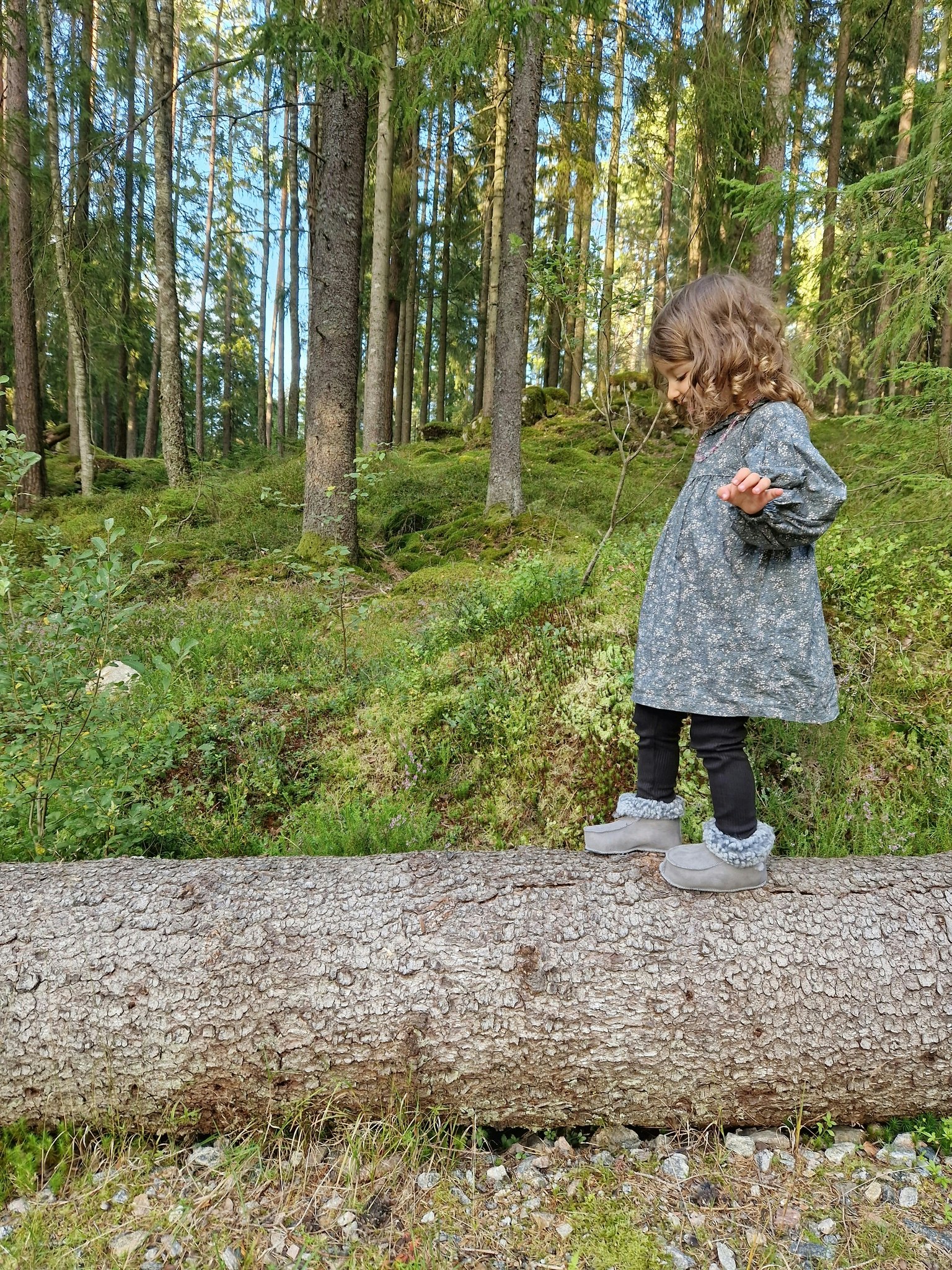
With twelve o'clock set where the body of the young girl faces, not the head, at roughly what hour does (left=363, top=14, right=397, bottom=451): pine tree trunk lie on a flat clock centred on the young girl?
The pine tree trunk is roughly at 2 o'clock from the young girl.

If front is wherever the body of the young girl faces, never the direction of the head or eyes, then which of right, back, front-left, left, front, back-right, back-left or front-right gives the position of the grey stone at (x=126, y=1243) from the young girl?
front-left

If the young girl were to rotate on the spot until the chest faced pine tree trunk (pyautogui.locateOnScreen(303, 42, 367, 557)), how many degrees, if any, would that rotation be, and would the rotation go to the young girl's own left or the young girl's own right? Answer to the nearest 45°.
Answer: approximately 45° to the young girl's own right

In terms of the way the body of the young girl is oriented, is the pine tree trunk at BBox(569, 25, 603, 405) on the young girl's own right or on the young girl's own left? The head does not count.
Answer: on the young girl's own right

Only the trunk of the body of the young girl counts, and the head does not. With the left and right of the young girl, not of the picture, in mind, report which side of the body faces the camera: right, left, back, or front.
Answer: left

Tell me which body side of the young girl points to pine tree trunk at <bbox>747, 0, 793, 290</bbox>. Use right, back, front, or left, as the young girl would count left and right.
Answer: right

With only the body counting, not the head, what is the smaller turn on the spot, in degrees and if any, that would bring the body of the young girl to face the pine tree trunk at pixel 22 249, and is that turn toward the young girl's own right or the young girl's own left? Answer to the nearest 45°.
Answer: approximately 45° to the young girl's own right
